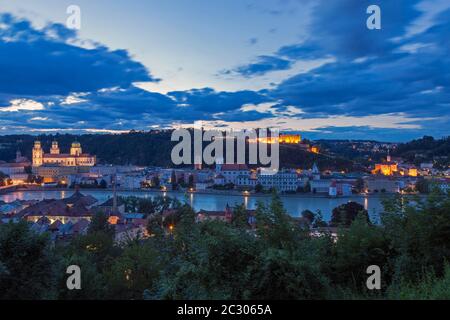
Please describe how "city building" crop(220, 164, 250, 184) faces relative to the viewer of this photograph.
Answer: facing the viewer

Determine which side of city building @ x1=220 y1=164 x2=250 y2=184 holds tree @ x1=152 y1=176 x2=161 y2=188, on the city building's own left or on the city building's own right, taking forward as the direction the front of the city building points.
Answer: on the city building's own right

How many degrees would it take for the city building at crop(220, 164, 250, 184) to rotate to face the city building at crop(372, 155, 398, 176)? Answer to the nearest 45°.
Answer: approximately 90° to its left

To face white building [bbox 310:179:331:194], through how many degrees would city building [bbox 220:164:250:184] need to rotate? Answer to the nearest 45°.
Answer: approximately 45° to its left

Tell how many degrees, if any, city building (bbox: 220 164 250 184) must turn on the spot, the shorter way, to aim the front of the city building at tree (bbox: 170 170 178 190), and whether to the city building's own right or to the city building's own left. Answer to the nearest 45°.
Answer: approximately 90° to the city building's own right

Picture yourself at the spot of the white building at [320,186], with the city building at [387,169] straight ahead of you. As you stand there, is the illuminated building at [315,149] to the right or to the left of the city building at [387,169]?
left

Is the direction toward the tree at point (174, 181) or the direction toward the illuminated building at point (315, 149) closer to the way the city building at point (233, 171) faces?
the tree

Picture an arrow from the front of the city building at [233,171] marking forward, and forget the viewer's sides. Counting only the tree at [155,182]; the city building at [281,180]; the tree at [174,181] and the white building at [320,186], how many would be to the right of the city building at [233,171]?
2

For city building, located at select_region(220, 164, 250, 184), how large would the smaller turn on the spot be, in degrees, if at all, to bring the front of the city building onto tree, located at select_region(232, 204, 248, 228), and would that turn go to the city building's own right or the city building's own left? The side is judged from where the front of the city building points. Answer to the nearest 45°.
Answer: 0° — it already faces it

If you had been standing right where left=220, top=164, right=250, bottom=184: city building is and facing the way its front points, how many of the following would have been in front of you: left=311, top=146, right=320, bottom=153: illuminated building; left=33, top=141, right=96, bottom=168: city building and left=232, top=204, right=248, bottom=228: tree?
1

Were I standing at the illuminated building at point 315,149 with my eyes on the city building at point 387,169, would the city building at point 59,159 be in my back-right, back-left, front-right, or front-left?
back-right

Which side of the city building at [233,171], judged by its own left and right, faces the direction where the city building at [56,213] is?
front

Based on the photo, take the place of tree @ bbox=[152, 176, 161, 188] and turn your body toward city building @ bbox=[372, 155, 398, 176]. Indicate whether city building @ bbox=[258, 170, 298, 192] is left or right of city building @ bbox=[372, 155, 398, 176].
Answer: right

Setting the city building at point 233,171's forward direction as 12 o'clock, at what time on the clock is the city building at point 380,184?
the city building at point 380,184 is roughly at 10 o'clock from the city building at point 233,171.

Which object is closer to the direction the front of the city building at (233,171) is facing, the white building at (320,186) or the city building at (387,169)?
the white building
